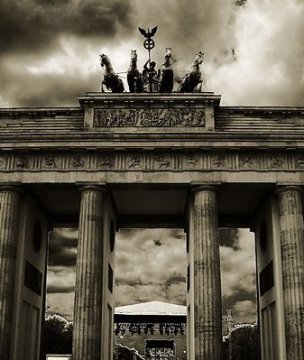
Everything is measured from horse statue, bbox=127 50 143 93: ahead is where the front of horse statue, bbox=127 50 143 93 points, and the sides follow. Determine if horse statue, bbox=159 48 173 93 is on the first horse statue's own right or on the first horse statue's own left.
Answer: on the first horse statue's own left

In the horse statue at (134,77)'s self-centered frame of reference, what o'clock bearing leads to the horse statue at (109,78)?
the horse statue at (109,78) is roughly at 3 o'clock from the horse statue at (134,77).

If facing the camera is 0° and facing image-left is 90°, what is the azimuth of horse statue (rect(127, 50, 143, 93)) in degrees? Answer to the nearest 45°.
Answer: approximately 0°

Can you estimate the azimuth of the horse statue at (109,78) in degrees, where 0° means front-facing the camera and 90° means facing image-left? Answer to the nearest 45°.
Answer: approximately 45°

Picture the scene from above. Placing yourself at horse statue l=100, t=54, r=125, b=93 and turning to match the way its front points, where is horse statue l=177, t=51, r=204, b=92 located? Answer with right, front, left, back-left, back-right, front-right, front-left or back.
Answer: back-left

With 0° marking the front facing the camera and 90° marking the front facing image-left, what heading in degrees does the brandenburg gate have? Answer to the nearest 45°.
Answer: approximately 0°

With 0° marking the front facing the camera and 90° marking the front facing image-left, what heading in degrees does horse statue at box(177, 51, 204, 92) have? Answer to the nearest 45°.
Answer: approximately 315°
